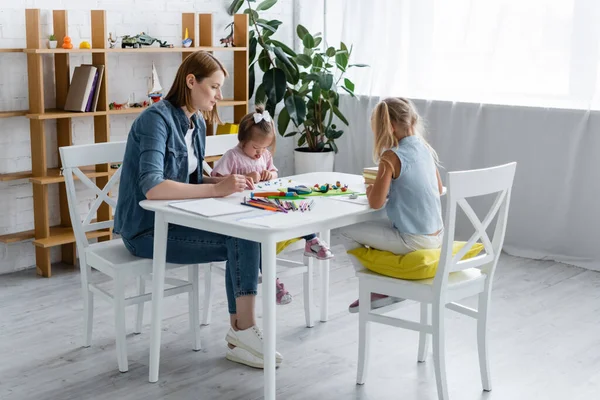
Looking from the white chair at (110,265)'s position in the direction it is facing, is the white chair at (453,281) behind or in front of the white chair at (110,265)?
in front

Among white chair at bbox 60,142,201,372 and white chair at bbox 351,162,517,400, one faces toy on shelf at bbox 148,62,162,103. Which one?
white chair at bbox 351,162,517,400

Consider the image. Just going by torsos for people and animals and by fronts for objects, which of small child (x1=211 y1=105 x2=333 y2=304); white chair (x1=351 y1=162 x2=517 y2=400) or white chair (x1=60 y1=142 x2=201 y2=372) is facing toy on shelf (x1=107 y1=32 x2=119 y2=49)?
white chair (x1=351 y1=162 x2=517 y2=400)

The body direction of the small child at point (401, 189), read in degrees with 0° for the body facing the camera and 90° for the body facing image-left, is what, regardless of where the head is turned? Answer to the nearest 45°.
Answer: approximately 135°

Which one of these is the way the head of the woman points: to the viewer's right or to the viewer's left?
to the viewer's right

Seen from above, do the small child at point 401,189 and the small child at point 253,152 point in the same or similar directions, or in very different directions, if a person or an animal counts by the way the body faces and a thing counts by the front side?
very different directions

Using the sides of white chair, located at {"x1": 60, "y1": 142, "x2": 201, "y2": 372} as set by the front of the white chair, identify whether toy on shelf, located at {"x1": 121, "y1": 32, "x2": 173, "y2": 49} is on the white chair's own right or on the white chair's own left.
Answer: on the white chair's own left

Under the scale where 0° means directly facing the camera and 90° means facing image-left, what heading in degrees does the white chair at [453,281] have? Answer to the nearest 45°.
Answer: approximately 135°

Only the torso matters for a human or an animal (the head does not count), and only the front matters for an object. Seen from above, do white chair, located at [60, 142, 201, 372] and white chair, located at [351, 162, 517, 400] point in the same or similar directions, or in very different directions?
very different directions

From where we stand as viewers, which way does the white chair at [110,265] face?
facing the viewer and to the right of the viewer

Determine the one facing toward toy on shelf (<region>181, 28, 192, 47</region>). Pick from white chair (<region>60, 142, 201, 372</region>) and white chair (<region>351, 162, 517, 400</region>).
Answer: white chair (<region>351, 162, 517, 400</region>)

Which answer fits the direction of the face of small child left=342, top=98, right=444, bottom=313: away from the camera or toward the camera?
away from the camera

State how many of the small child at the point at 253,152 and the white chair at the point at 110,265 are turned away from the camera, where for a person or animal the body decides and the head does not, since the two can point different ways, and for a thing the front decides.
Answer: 0

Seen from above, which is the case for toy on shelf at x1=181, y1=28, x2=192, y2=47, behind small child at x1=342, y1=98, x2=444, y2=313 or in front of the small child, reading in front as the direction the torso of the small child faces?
in front

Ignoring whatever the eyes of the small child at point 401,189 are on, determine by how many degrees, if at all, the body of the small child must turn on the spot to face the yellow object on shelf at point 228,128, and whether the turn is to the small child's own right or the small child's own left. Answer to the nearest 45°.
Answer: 0° — they already face it
